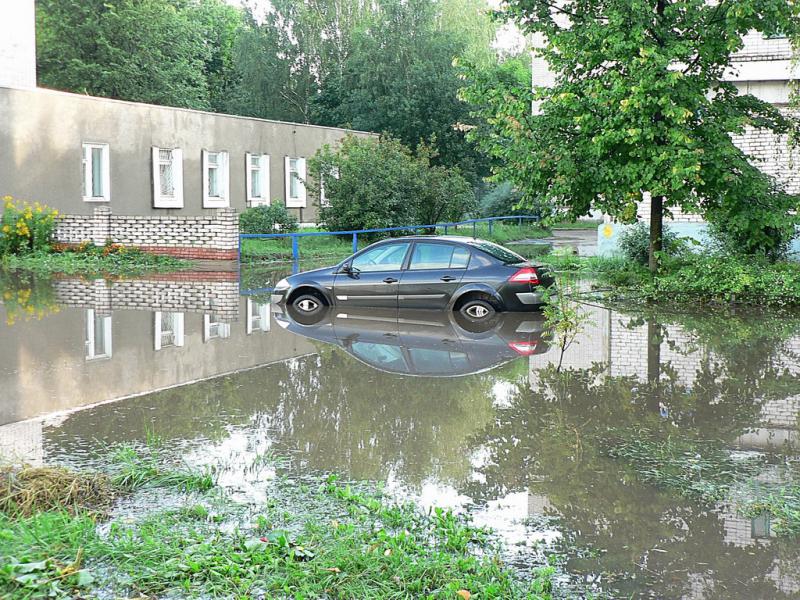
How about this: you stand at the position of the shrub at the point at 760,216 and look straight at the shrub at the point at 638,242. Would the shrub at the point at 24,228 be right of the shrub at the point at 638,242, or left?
left

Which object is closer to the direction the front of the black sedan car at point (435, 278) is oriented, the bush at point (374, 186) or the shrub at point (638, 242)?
the bush

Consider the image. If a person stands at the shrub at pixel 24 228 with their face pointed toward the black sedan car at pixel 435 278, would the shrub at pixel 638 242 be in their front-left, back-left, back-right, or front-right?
front-left

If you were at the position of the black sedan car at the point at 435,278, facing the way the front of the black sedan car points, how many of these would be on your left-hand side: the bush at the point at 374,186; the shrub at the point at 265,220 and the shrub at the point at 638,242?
0

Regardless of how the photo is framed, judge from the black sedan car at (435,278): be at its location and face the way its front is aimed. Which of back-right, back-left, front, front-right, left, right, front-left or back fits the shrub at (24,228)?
front-right

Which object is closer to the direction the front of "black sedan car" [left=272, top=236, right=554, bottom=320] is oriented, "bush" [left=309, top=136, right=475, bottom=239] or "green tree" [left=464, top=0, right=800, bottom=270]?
the bush

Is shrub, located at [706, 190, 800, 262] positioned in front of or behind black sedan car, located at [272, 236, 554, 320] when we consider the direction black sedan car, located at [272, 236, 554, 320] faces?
behind

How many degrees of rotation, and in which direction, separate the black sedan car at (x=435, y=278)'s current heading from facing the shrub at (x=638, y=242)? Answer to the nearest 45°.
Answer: approximately 135° to its right

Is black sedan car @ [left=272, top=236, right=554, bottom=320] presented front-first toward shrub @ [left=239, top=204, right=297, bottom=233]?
no

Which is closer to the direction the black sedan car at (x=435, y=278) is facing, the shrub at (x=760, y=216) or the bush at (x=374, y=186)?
the bush

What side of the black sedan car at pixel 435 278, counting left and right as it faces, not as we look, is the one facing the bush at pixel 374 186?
right

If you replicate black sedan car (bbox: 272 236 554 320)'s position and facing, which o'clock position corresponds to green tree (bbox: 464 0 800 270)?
The green tree is roughly at 5 o'clock from the black sedan car.

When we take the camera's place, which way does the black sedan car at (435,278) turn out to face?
facing to the left of the viewer
